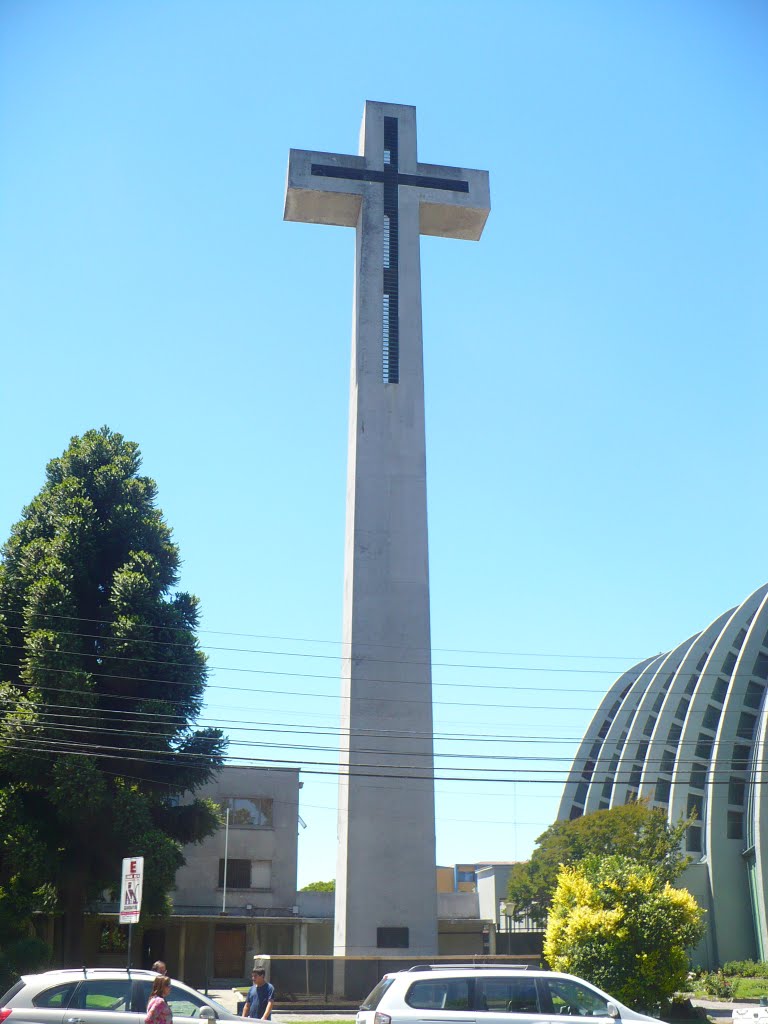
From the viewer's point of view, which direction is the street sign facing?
toward the camera

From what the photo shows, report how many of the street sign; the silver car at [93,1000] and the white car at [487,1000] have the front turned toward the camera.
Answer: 1

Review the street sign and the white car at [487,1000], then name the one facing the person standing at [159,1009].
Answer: the street sign

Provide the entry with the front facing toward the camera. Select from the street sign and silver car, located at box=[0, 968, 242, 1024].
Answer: the street sign

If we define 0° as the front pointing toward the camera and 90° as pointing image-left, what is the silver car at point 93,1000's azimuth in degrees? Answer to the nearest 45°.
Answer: approximately 270°

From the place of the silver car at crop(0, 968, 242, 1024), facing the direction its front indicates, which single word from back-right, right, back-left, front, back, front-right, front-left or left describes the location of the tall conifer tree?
left

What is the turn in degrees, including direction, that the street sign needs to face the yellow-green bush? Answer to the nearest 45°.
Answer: approximately 90° to its left

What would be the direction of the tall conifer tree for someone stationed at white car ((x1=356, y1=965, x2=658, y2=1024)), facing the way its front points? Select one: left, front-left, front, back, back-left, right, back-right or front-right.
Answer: back-left

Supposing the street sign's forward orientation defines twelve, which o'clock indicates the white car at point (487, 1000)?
The white car is roughly at 10 o'clock from the street sign.

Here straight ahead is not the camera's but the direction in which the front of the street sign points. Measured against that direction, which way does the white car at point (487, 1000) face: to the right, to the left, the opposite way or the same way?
to the left

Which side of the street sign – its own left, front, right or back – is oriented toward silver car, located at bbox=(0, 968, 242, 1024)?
front

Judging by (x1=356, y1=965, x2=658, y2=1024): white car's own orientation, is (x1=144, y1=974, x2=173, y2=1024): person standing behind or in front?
behind

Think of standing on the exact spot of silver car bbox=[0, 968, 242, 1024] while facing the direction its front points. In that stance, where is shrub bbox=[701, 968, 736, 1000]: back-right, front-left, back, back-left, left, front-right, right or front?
front-left

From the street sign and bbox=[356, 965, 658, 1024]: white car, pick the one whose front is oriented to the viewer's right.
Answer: the white car

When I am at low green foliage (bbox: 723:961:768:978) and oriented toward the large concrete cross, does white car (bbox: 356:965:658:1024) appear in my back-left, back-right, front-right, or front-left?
front-left

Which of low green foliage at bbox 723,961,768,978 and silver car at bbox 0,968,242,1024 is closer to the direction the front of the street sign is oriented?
the silver car
